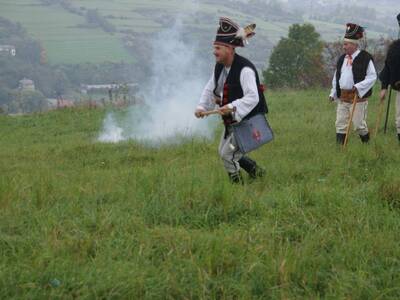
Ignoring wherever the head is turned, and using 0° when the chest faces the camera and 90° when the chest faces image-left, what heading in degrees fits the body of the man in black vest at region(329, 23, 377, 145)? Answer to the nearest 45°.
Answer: approximately 45°

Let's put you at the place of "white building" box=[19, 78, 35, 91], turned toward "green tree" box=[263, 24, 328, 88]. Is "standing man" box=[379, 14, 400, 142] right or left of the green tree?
right

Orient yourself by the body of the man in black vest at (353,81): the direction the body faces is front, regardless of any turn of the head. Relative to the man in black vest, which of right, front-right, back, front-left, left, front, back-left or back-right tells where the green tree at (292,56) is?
back-right

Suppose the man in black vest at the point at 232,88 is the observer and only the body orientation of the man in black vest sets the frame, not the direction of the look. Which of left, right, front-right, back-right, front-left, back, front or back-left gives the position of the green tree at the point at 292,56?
back-right

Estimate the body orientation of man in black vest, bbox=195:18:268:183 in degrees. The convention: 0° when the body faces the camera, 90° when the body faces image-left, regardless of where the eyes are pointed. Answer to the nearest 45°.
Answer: approximately 45°

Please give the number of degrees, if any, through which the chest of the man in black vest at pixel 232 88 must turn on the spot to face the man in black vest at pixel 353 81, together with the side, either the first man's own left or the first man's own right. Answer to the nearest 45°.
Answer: approximately 180°
